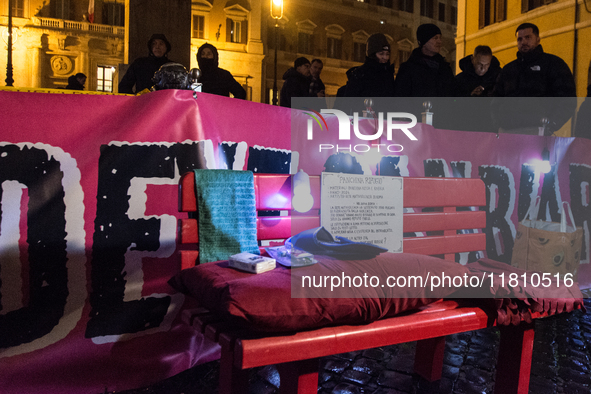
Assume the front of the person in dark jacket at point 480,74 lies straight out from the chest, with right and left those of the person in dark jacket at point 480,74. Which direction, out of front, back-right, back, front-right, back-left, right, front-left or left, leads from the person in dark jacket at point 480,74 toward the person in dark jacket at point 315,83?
right

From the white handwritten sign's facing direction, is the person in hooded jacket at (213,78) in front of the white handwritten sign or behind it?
behind

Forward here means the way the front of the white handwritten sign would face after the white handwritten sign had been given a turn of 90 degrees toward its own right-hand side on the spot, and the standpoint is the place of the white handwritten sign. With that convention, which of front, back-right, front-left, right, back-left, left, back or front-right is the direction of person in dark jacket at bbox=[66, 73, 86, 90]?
front-right

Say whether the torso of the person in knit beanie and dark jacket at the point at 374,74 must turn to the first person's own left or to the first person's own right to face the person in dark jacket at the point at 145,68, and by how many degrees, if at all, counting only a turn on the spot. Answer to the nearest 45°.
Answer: approximately 135° to the first person's own right

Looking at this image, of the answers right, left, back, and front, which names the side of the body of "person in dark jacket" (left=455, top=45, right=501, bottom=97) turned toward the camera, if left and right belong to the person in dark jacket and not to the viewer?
front

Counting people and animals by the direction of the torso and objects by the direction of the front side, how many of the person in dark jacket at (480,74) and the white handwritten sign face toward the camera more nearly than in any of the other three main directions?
2

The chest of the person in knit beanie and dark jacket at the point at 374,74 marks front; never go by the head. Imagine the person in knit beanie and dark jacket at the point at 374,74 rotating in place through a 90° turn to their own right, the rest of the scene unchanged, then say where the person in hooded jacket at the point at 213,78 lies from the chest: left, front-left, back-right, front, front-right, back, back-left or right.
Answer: front-right

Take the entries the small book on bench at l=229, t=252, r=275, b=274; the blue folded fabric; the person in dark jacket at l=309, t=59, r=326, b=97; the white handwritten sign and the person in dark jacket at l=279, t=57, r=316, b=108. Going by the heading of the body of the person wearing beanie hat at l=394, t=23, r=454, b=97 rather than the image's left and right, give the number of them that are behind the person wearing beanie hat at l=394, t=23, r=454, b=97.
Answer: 2

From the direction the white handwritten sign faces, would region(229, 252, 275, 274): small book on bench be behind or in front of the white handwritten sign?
in front

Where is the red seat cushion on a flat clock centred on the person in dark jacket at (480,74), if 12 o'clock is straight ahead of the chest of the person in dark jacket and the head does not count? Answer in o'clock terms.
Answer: The red seat cushion is roughly at 12 o'clock from the person in dark jacket.

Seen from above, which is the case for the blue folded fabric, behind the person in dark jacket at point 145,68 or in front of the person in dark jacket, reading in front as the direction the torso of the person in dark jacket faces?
in front

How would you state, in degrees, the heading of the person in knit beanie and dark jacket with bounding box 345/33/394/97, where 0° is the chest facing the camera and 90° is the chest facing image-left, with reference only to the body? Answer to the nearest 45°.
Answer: approximately 315°

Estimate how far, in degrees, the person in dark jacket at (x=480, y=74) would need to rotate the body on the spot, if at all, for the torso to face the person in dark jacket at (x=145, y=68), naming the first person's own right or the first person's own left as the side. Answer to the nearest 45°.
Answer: approximately 45° to the first person's own right

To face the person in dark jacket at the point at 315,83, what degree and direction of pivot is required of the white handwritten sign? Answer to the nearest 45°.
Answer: approximately 180°

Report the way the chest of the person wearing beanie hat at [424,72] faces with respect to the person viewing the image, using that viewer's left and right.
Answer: facing the viewer and to the right of the viewer

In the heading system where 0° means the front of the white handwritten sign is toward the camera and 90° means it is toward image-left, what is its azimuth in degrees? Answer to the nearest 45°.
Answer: approximately 0°
